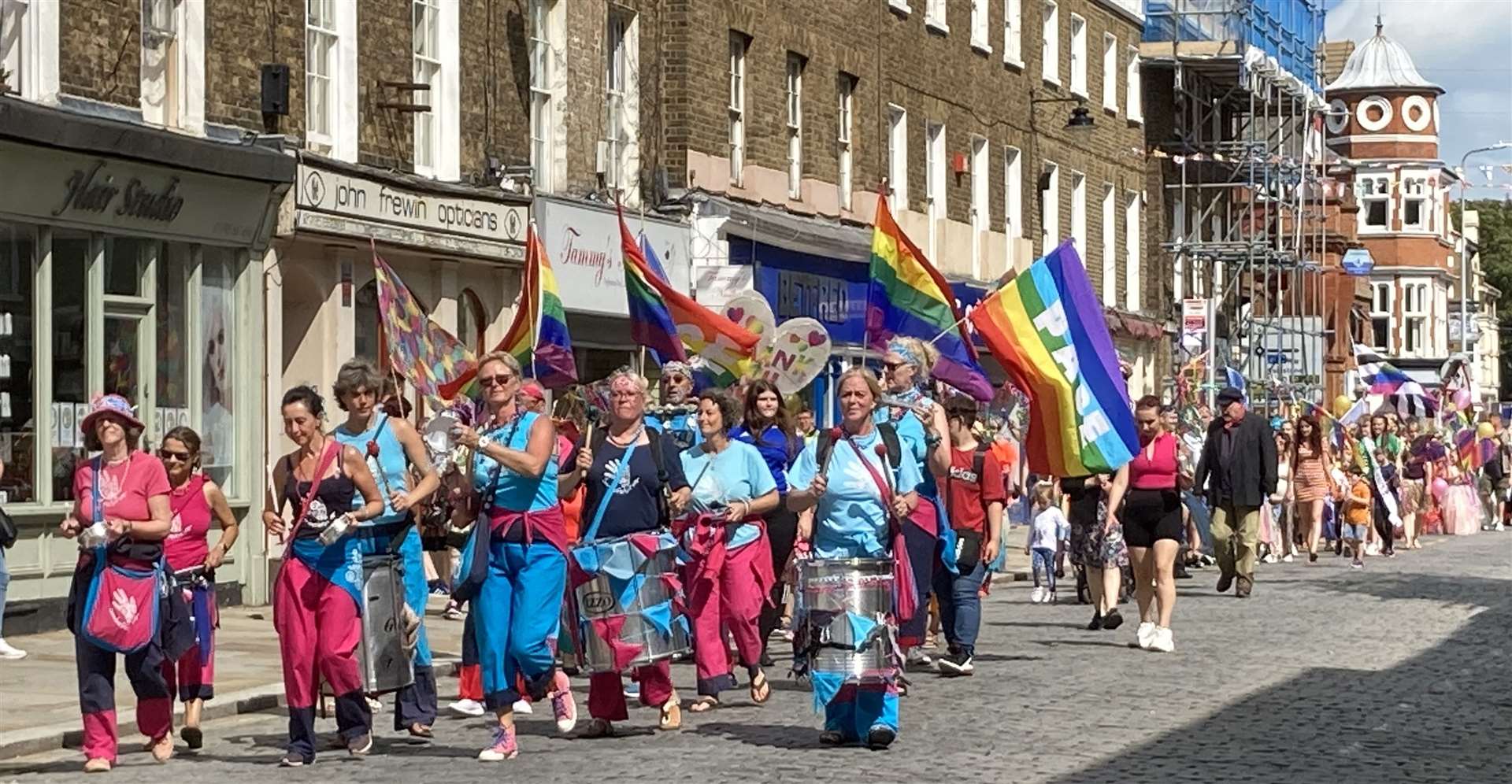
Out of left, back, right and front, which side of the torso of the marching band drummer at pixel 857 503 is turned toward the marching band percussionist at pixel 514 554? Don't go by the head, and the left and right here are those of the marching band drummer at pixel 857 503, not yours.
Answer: right

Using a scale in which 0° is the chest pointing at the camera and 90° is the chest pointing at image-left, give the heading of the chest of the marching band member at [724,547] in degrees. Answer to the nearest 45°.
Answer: approximately 45°

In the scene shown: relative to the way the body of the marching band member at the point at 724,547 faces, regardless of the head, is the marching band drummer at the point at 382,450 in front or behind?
in front

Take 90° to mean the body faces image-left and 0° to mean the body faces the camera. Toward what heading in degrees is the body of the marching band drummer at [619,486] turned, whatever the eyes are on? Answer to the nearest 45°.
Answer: approximately 0°

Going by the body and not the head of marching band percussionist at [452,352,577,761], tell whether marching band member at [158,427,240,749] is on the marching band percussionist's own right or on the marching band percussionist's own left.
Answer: on the marching band percussionist's own right

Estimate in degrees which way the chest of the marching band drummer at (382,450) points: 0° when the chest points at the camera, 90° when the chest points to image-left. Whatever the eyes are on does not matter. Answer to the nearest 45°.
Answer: approximately 45°

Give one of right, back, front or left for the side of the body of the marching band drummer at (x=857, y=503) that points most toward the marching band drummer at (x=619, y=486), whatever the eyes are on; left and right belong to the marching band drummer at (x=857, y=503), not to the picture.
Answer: right

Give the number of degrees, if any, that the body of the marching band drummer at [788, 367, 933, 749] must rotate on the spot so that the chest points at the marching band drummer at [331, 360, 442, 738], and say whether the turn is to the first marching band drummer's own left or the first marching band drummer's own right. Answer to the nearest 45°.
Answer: approximately 90° to the first marching band drummer's own right
